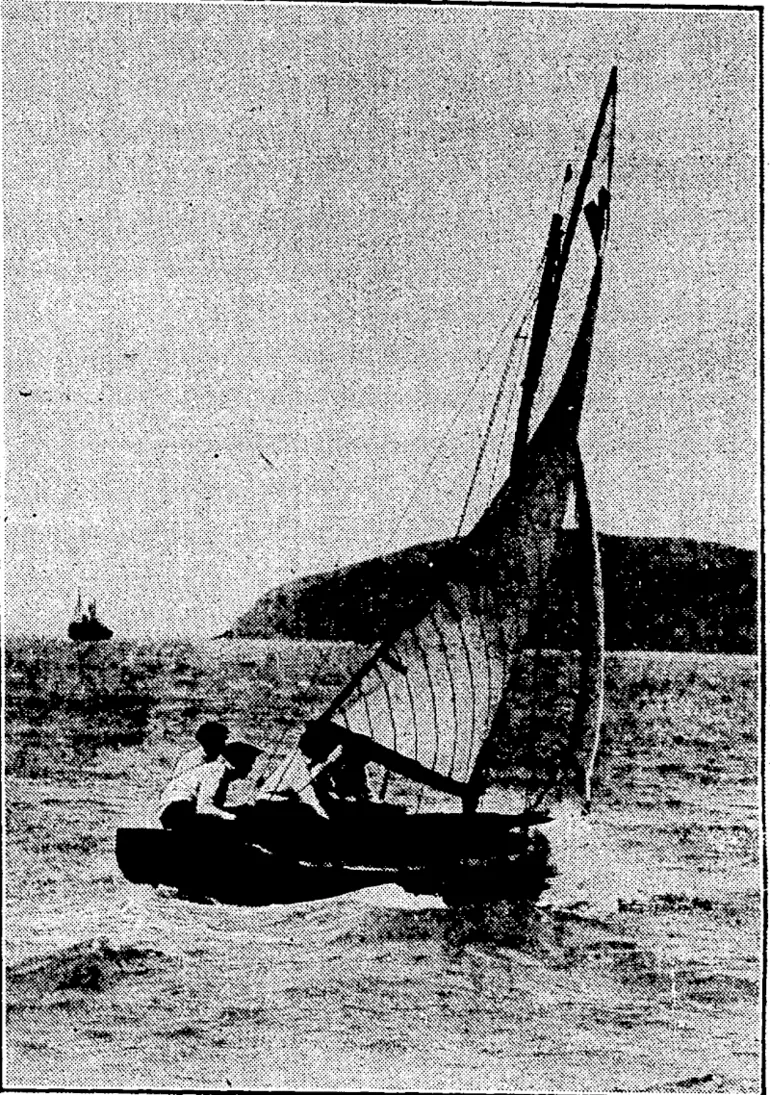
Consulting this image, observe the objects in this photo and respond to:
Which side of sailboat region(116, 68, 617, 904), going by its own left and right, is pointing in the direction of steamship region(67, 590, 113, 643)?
left

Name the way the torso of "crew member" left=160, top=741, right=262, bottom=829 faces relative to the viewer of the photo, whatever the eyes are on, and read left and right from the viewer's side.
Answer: facing to the right of the viewer

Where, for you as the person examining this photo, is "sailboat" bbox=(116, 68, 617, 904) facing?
facing to the right of the viewer

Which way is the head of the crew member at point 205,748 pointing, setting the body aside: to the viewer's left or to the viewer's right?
to the viewer's right
